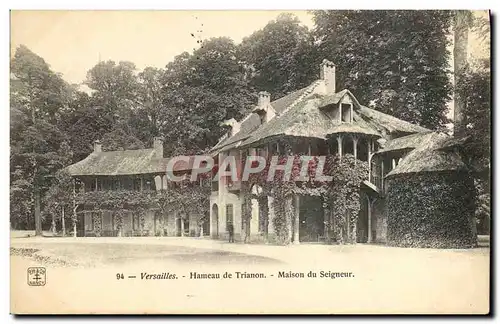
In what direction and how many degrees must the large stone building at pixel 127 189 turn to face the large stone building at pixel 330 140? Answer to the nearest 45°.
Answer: approximately 45° to its left

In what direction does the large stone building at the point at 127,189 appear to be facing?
toward the camera
